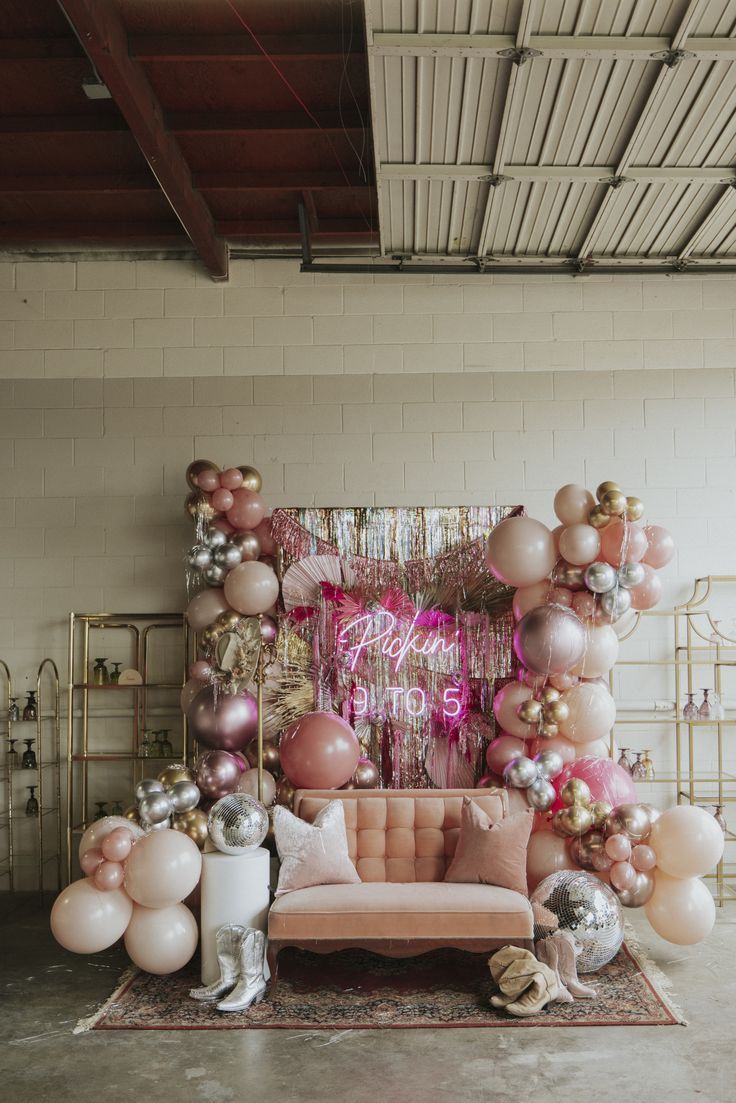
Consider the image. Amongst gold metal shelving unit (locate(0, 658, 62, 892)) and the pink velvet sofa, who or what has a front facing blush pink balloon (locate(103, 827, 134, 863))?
the gold metal shelving unit

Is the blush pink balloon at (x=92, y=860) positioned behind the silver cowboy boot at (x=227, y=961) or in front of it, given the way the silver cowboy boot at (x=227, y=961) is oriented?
in front

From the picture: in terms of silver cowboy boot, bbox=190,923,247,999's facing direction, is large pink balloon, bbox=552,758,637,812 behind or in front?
behind

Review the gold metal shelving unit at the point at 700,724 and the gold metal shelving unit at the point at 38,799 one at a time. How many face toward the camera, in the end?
2

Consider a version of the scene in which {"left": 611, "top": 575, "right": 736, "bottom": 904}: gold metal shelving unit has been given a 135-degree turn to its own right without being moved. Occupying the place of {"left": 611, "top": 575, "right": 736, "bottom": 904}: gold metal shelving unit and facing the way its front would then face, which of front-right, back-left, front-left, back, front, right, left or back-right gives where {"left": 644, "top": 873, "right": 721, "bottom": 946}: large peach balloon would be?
back-left

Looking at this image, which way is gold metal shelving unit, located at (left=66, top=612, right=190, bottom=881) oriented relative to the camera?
toward the camera

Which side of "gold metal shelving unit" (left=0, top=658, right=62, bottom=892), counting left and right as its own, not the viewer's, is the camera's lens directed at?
front

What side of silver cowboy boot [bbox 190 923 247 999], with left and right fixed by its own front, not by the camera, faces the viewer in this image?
left

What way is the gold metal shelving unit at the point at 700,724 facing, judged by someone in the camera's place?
facing the viewer

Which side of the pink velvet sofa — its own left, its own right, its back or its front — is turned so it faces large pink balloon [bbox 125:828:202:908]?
right

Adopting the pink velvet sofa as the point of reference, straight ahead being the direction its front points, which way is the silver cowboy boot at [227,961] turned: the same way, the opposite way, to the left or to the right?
to the right
